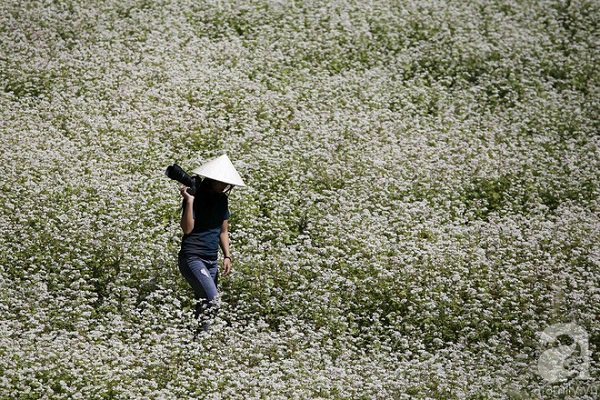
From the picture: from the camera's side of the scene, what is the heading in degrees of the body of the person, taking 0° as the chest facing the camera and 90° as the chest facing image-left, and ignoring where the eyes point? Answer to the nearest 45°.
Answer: approximately 315°
